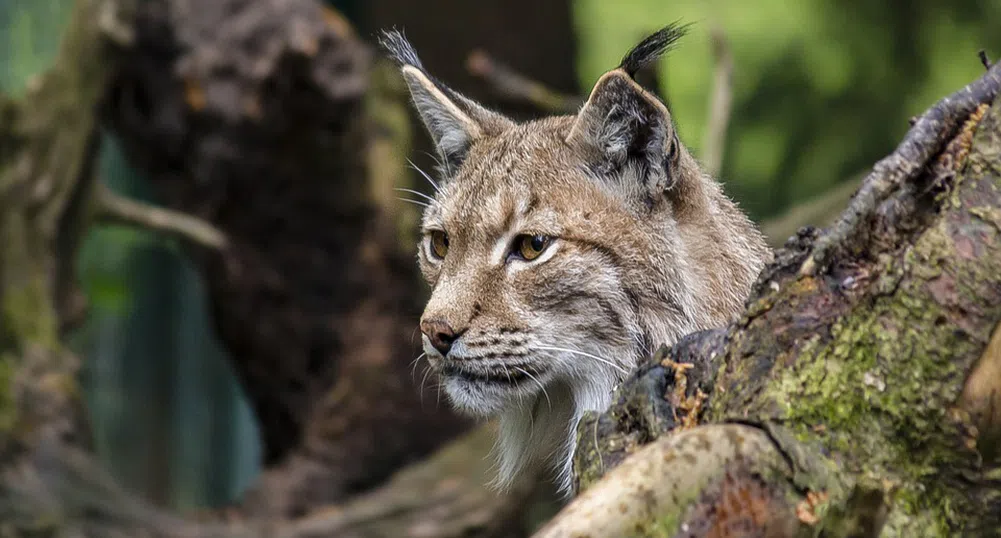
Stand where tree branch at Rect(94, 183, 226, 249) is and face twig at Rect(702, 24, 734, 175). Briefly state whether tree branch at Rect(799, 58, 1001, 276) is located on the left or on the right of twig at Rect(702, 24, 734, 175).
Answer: right

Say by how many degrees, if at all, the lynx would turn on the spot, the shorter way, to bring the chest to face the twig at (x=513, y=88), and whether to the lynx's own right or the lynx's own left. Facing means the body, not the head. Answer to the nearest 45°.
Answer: approximately 135° to the lynx's own right

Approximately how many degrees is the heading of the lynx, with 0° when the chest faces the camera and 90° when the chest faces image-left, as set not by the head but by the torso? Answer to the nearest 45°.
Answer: approximately 45°

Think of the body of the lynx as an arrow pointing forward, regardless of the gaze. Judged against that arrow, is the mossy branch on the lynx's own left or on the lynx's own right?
on the lynx's own left

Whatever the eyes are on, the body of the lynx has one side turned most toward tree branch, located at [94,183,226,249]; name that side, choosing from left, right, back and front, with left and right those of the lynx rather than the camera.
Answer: right

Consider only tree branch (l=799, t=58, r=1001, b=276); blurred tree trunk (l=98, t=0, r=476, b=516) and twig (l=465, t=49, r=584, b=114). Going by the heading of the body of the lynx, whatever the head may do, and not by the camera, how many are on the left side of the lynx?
1

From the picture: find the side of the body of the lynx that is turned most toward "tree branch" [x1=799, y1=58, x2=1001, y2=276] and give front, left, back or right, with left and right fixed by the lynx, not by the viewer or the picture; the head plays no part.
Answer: left

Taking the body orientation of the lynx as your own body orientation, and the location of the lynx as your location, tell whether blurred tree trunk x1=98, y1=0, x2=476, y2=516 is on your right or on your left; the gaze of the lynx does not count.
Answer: on your right
